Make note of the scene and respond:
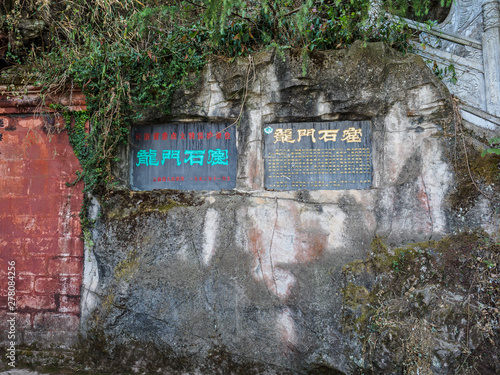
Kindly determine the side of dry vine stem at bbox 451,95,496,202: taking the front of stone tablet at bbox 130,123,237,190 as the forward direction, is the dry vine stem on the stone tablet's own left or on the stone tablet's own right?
on the stone tablet's own left

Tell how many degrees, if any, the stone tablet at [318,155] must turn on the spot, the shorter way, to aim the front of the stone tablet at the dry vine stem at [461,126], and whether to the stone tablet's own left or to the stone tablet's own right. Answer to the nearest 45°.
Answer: approximately 90° to the stone tablet's own left

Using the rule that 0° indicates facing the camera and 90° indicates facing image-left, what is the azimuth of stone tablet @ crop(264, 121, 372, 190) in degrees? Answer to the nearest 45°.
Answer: approximately 0°
